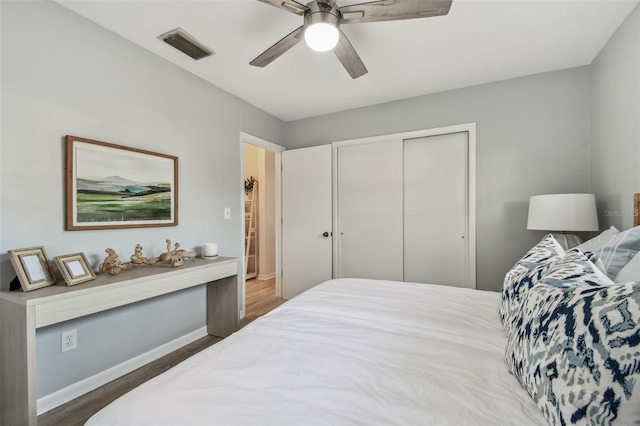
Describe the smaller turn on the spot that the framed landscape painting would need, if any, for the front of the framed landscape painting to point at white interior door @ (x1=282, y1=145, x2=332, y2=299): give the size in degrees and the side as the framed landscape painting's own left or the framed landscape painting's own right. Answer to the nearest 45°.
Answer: approximately 45° to the framed landscape painting's own left

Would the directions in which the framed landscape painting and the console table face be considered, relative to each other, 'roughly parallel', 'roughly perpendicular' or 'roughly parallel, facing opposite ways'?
roughly parallel

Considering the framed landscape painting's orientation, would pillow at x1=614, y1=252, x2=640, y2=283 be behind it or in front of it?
in front

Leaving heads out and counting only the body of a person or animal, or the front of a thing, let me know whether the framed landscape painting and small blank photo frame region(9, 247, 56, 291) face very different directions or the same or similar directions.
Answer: same or similar directions

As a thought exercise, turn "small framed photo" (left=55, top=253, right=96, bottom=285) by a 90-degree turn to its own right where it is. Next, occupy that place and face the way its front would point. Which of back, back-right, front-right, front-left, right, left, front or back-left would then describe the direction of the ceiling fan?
left

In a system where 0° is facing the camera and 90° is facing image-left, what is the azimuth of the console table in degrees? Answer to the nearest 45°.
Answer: approximately 315°

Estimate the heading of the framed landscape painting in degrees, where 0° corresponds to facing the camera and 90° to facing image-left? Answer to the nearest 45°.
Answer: approximately 315°

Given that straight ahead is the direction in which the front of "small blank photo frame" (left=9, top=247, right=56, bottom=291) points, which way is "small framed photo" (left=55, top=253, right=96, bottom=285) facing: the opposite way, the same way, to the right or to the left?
the same way

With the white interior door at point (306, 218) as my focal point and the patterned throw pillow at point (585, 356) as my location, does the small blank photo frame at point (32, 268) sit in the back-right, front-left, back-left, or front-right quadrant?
front-left

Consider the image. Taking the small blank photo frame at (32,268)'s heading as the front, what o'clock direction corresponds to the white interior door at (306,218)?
The white interior door is roughly at 10 o'clock from the small blank photo frame.

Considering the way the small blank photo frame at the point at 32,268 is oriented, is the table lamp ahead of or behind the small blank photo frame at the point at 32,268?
ahead

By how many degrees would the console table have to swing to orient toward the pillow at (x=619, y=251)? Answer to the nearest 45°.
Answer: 0° — it already faces it

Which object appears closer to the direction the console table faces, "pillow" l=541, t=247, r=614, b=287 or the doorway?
the pillow

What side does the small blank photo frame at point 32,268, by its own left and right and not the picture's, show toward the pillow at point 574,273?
front

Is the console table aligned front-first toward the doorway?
no

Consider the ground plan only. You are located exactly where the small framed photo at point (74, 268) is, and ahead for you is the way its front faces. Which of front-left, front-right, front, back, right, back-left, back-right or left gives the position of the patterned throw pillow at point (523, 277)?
front

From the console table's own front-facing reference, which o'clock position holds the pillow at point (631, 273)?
The pillow is roughly at 12 o'clock from the console table.

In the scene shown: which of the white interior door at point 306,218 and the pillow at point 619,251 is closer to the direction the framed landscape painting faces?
the pillow

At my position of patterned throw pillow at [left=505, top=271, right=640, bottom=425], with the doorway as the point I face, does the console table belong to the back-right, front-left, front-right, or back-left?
front-left
